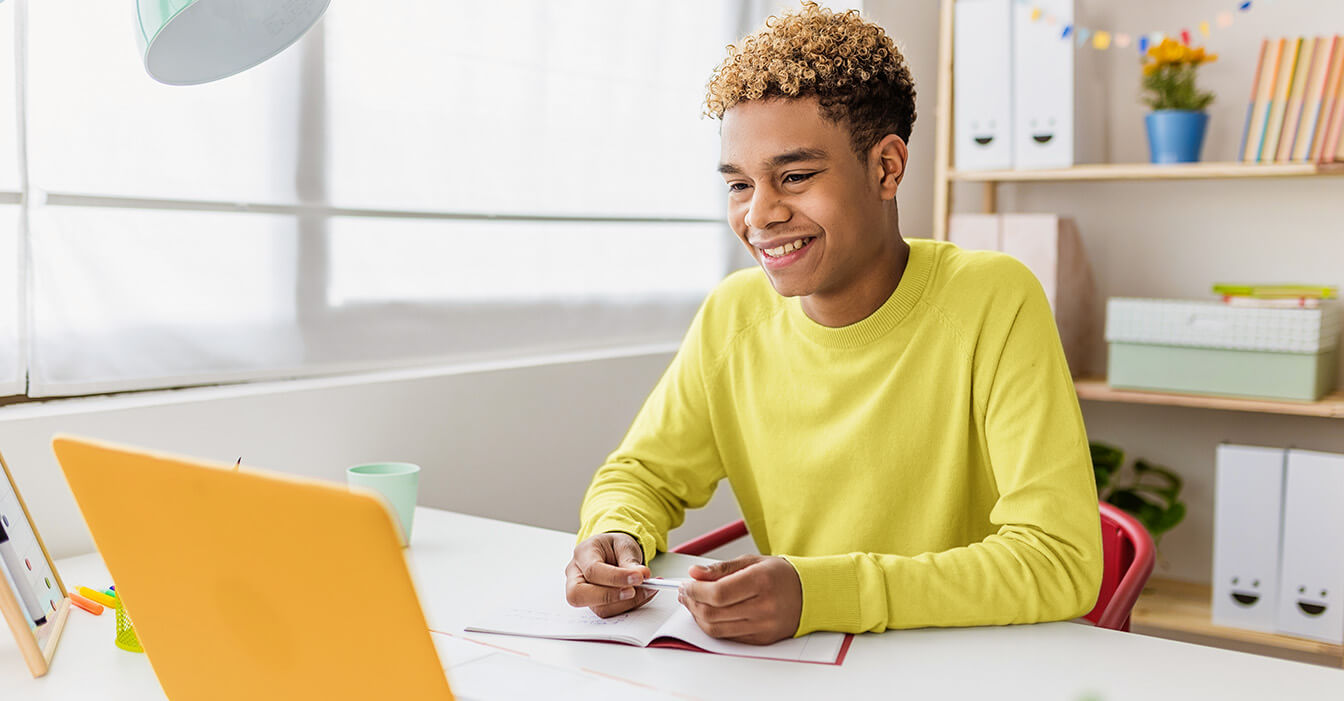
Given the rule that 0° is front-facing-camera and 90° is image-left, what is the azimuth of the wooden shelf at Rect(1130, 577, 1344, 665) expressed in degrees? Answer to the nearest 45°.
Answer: approximately 0°

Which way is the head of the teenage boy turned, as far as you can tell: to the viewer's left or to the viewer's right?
to the viewer's left

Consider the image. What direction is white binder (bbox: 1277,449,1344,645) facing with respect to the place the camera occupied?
facing the viewer

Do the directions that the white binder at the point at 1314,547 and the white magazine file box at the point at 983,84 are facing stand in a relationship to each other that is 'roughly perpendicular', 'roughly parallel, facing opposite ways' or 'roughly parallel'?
roughly parallel

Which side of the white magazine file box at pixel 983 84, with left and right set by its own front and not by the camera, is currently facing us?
front

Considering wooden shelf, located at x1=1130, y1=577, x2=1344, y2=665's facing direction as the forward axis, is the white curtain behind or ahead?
ahead
